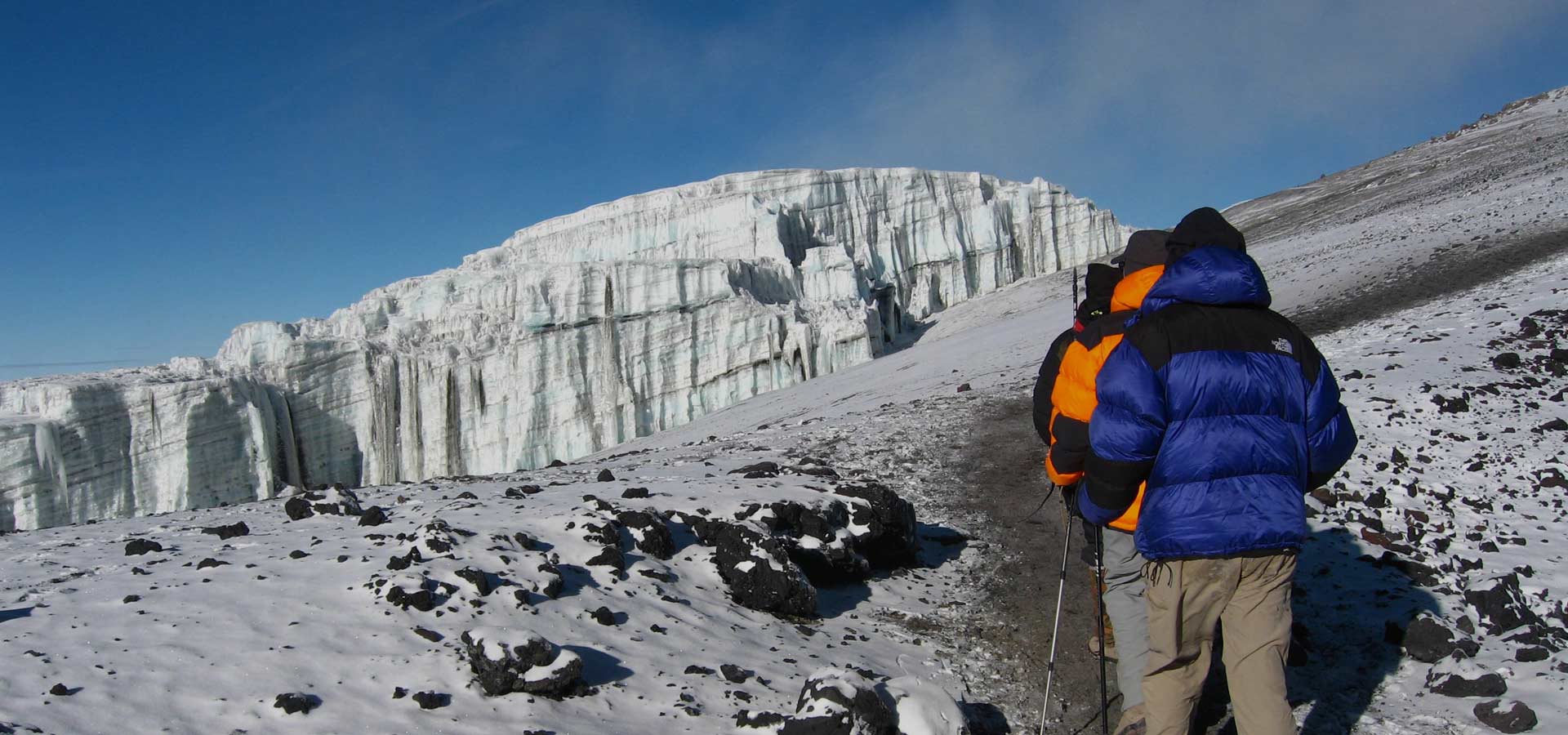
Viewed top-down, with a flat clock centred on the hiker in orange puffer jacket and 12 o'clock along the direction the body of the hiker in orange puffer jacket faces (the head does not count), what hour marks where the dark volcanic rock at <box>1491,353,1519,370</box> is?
The dark volcanic rock is roughly at 1 o'clock from the hiker in orange puffer jacket.

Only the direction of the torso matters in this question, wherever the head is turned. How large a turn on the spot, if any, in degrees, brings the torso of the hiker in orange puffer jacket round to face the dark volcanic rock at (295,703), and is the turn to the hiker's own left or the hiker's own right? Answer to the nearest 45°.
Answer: approximately 90° to the hiker's own left

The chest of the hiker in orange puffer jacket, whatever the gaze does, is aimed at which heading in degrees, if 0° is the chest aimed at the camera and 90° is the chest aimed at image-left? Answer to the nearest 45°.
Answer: approximately 180°

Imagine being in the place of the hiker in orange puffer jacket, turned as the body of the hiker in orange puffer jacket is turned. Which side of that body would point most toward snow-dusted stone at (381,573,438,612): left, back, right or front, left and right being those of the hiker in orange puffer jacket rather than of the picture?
left

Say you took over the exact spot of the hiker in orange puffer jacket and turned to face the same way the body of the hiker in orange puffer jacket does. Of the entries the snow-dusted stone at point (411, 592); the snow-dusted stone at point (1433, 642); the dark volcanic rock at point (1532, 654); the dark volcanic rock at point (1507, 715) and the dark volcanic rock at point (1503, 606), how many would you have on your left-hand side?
1

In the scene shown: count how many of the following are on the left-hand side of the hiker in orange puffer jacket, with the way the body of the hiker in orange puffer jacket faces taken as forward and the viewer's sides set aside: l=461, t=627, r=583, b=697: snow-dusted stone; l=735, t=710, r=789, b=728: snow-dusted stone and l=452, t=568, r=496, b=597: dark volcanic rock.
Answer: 3

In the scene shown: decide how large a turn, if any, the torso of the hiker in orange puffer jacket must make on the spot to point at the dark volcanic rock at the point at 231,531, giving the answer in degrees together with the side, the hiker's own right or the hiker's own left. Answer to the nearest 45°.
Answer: approximately 90° to the hiker's own left

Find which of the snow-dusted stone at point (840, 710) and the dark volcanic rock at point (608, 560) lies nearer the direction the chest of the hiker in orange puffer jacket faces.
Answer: the dark volcanic rock

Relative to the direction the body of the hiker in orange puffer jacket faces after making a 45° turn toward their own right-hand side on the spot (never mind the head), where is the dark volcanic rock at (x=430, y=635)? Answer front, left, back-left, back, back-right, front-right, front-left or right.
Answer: back-left

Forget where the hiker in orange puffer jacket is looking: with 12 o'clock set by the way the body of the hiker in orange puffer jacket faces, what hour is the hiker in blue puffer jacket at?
The hiker in blue puffer jacket is roughly at 5 o'clock from the hiker in orange puffer jacket.

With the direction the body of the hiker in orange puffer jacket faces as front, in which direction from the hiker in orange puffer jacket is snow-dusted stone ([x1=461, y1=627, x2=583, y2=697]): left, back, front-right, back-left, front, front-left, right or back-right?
left
